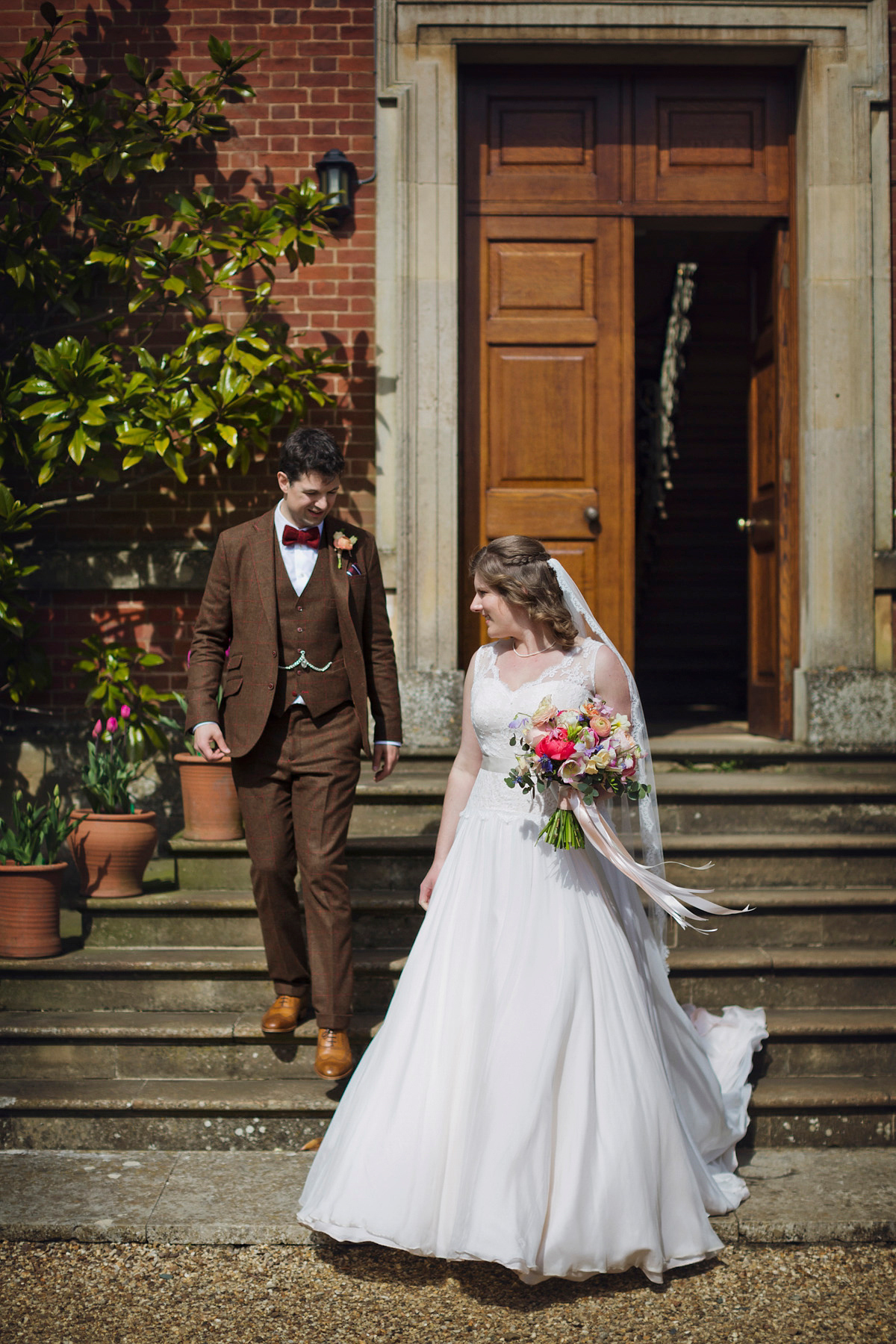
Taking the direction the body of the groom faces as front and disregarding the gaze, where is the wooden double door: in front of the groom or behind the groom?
behind

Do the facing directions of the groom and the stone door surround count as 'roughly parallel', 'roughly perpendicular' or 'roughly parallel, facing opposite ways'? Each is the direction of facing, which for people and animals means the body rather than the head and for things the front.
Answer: roughly parallel

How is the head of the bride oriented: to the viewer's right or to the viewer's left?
to the viewer's left

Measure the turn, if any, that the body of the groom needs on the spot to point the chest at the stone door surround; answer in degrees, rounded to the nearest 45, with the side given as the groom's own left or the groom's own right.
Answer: approximately 135° to the groom's own left

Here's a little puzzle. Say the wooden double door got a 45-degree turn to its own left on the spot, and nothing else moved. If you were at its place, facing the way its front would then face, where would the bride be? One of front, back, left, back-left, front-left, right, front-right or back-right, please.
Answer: front-right

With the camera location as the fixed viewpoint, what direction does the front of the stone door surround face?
facing the viewer

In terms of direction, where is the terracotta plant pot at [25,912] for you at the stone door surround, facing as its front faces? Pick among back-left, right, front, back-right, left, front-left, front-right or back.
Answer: front-right

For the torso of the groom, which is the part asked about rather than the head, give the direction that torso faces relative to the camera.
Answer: toward the camera

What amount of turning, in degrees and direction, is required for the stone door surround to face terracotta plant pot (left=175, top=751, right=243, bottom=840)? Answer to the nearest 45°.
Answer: approximately 45° to its right

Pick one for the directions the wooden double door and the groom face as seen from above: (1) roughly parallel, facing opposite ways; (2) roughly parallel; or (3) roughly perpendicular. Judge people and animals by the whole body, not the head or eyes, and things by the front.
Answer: roughly parallel
